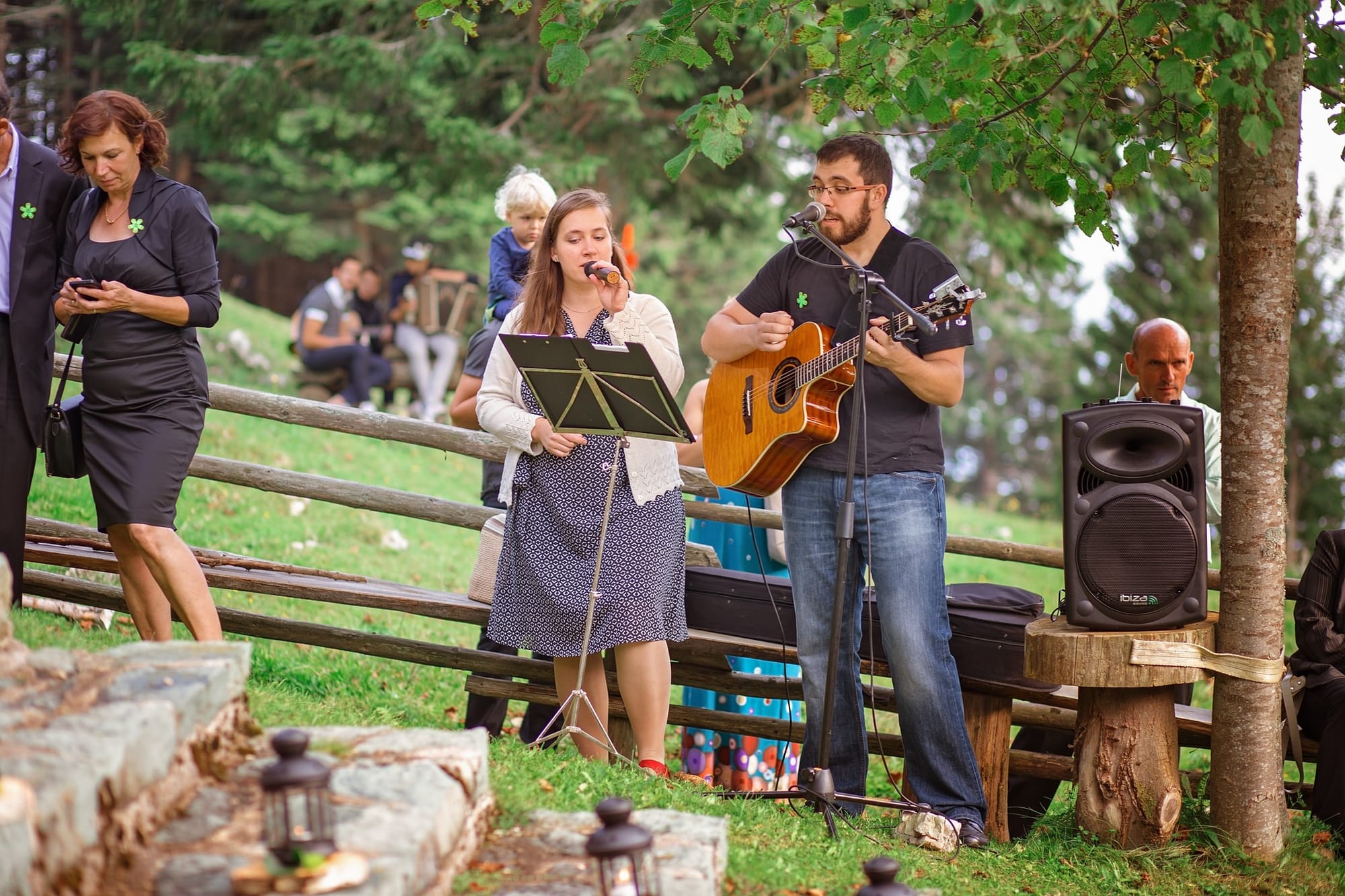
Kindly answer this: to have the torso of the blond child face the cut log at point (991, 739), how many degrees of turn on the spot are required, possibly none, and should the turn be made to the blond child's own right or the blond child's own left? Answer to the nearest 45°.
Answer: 0° — they already face it

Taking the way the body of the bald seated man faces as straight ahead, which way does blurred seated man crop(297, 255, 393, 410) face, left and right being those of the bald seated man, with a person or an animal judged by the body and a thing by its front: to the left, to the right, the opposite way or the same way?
to the left

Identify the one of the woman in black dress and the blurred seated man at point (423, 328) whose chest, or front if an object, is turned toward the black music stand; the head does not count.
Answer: the blurred seated man

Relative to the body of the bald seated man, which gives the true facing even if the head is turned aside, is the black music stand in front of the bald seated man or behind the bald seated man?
in front

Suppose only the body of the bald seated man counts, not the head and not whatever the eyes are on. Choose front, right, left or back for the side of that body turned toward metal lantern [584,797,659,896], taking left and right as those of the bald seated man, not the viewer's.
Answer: front

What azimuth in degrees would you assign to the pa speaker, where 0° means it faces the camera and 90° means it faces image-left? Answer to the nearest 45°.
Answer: approximately 0°

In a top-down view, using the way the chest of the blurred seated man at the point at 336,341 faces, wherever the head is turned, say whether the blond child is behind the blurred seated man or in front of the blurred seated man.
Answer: in front
